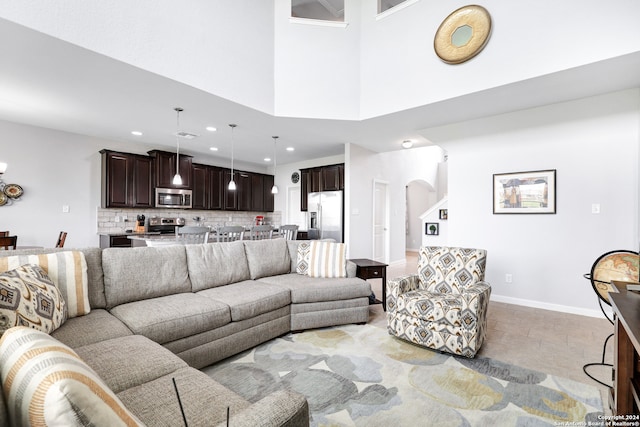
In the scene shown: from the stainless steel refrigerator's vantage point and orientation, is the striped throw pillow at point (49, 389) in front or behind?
in front

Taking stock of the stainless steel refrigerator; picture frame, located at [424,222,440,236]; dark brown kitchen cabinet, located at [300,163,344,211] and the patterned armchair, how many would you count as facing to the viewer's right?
0

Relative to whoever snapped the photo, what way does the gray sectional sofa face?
facing the viewer and to the right of the viewer

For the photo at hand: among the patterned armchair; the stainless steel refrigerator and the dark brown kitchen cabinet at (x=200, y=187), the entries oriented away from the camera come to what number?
0

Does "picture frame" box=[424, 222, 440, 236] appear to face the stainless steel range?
no

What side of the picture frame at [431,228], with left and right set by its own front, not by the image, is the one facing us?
front

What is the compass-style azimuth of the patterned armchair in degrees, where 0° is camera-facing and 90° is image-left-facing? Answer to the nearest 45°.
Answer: approximately 45°

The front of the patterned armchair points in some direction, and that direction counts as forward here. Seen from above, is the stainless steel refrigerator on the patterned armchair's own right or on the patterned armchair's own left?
on the patterned armchair's own right

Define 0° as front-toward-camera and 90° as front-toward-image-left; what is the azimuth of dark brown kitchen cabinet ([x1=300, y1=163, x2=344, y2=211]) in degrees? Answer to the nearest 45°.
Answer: approximately 45°

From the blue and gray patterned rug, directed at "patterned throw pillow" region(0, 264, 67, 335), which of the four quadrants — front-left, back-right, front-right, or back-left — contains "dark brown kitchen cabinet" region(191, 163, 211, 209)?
front-right

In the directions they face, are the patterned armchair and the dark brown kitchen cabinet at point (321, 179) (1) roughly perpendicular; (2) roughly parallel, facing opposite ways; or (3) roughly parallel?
roughly parallel

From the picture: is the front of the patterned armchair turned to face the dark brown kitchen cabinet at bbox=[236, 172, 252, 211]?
no

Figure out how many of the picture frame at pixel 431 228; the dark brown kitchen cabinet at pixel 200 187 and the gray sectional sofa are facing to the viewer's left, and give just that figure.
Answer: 0

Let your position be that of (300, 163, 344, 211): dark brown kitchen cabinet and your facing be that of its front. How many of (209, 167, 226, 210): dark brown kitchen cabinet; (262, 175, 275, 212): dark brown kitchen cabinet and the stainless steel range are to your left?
0
